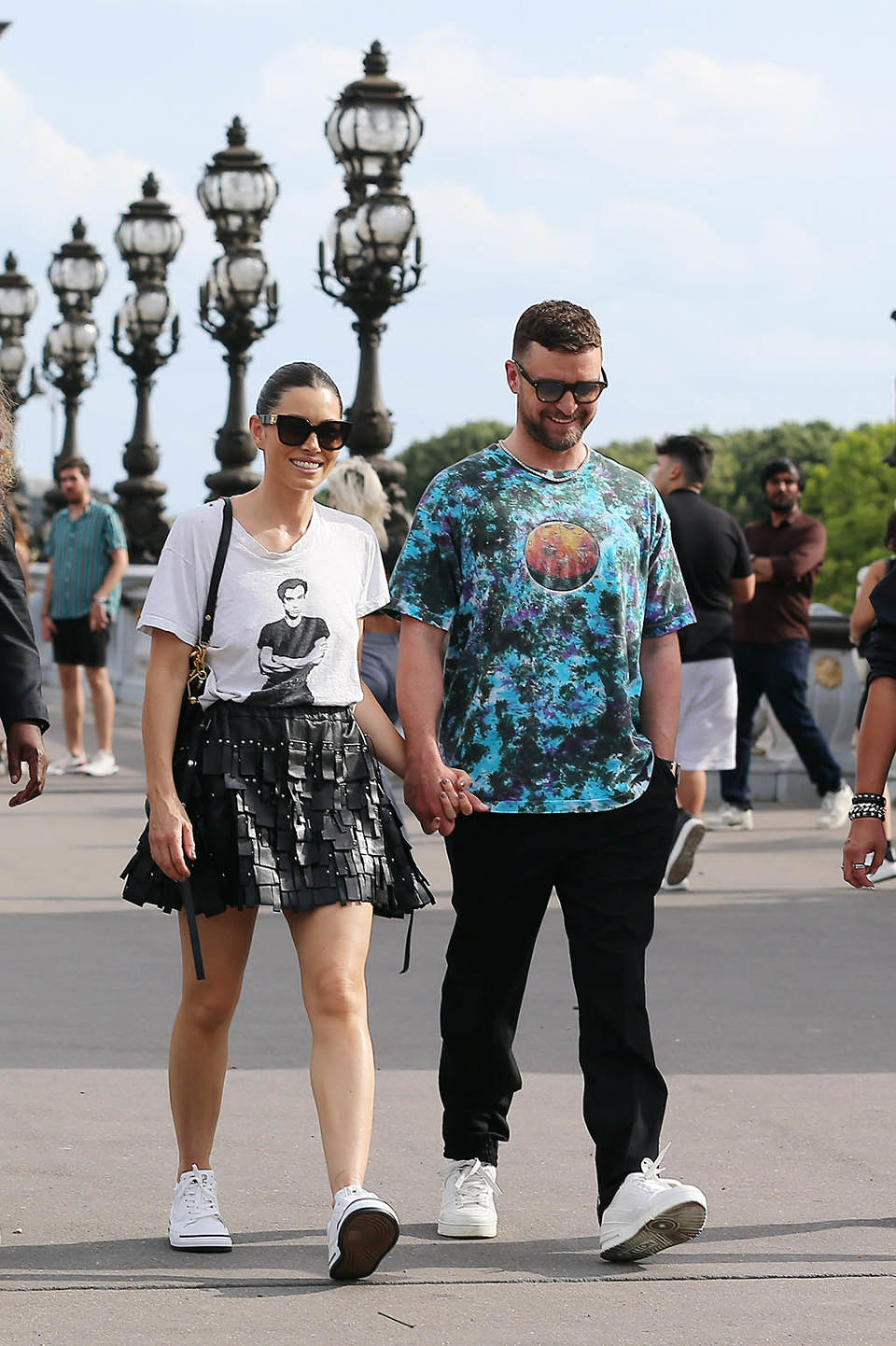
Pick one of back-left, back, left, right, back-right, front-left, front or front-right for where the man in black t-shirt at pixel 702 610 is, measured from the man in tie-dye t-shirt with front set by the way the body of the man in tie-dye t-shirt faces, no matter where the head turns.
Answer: back

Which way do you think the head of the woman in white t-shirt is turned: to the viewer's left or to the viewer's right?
to the viewer's right
